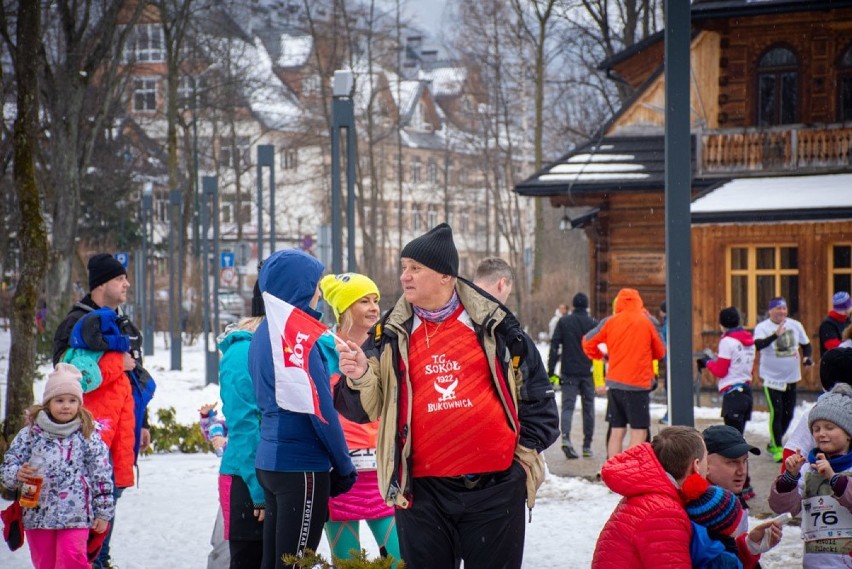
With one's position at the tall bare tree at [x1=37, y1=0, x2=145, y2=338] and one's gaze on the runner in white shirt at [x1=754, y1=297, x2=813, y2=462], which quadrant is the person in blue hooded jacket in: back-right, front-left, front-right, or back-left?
front-right

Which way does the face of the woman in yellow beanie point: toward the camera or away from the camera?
toward the camera

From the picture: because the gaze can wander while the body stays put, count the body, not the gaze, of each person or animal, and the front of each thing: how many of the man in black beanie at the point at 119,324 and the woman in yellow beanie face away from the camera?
0

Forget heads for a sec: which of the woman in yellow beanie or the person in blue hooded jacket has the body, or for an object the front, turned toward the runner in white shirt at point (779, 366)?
the person in blue hooded jacket

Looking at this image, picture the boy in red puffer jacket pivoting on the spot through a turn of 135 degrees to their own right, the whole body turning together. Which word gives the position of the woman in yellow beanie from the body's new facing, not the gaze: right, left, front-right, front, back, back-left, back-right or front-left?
back-right

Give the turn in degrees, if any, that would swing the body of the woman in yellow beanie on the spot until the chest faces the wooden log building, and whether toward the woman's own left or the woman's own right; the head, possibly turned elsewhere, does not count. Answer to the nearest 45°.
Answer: approximately 90° to the woman's own left

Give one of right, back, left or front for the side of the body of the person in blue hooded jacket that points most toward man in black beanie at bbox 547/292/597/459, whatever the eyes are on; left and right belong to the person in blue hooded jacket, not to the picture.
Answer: front

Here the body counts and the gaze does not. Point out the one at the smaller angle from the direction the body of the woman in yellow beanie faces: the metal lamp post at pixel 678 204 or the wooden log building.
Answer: the metal lamp post

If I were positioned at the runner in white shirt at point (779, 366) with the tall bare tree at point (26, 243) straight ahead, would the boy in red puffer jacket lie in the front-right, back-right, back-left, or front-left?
front-left

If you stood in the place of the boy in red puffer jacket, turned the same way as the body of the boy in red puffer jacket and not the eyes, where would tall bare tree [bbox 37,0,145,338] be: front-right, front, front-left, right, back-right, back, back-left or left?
left

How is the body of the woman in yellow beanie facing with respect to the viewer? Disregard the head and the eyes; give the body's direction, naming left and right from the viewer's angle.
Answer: facing the viewer and to the right of the viewer

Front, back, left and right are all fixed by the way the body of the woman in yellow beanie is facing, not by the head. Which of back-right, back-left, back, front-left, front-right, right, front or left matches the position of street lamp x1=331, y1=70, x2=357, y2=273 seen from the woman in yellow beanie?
back-left

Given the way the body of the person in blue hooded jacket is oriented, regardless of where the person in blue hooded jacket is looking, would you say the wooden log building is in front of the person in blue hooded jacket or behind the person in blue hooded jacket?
in front

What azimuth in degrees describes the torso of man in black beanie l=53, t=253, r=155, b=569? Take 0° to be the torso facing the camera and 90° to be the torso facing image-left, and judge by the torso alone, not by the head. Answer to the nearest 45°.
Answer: approximately 270°

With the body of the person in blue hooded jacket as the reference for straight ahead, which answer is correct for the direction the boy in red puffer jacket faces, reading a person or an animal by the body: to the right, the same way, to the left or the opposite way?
the same way
